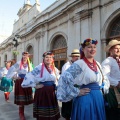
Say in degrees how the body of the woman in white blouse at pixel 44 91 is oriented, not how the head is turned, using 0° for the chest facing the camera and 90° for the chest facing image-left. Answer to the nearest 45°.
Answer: approximately 315°
